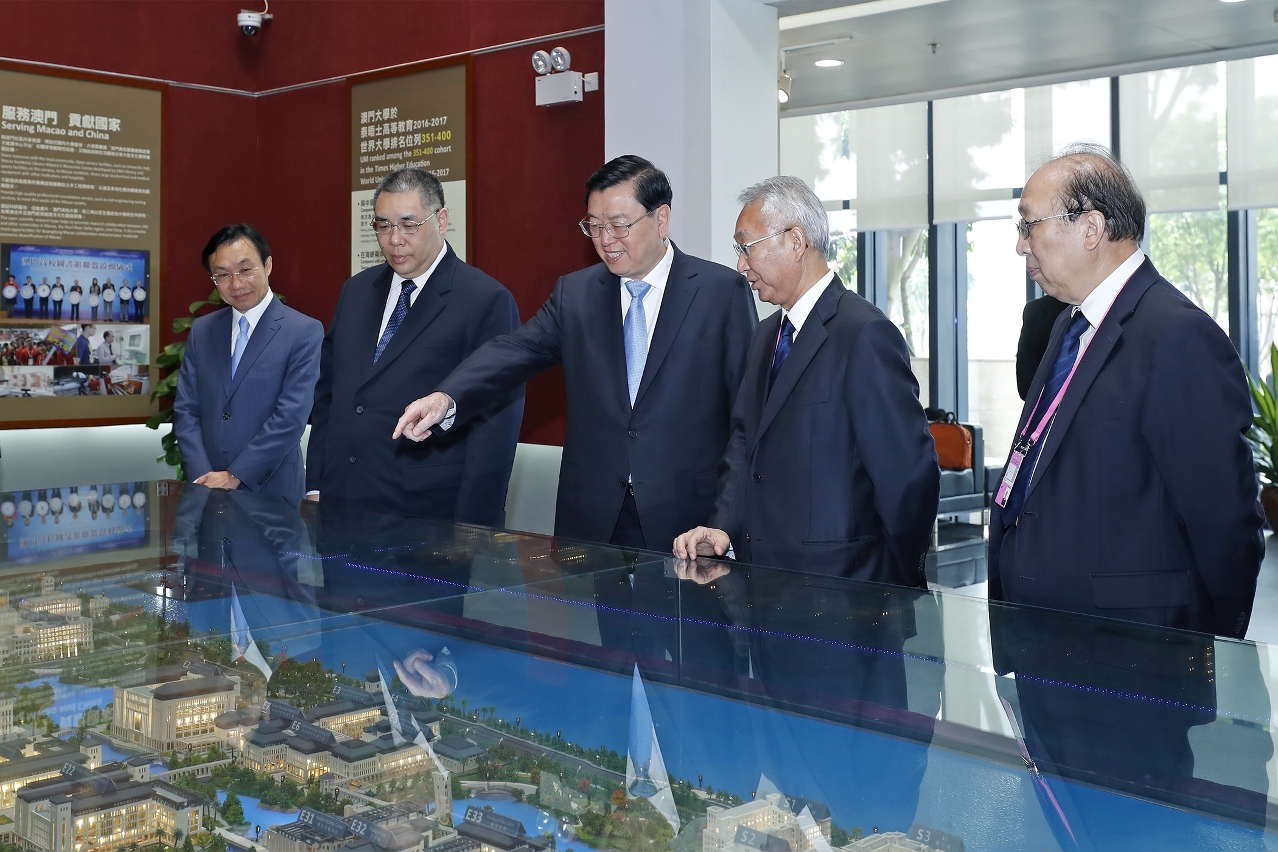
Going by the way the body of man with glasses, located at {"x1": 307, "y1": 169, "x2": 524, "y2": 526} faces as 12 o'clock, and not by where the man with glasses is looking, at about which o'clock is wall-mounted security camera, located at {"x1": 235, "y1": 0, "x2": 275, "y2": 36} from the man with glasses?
The wall-mounted security camera is roughly at 4 o'clock from the man with glasses.

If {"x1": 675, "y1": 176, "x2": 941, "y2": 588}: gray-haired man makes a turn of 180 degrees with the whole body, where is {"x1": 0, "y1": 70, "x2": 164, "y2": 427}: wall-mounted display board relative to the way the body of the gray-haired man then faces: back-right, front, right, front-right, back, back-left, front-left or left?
left

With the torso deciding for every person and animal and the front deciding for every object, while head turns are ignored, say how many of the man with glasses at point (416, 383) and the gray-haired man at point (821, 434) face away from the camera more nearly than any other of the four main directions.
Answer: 0

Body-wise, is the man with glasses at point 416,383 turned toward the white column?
no

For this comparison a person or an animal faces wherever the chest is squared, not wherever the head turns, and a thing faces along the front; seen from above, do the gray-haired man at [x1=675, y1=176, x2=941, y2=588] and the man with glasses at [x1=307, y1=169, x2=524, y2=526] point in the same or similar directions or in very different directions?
same or similar directions

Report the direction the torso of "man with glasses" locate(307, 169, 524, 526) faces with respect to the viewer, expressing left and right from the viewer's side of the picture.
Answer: facing the viewer and to the left of the viewer

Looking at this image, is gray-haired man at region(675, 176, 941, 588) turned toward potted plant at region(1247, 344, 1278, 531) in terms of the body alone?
no

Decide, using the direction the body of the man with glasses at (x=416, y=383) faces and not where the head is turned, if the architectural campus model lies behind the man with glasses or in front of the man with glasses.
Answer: in front

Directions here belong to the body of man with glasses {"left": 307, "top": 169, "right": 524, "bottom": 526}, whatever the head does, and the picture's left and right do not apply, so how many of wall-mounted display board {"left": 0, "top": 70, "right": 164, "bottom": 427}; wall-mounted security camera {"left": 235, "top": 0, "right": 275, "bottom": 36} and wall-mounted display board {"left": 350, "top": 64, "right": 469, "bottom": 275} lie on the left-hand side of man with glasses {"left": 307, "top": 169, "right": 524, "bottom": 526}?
0

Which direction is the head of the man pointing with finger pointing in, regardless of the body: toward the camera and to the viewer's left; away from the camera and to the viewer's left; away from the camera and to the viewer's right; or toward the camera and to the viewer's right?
toward the camera and to the viewer's left

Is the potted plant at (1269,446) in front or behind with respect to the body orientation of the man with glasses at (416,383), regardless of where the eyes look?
behind

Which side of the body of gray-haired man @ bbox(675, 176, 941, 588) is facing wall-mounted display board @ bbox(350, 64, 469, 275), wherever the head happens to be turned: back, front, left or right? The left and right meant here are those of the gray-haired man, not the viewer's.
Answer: right

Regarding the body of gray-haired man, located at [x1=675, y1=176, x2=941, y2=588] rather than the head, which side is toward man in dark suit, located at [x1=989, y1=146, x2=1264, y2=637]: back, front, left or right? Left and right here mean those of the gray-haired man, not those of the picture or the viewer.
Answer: left

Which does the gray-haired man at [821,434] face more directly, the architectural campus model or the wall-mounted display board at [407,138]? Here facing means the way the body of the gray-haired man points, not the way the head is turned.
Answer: the architectural campus model

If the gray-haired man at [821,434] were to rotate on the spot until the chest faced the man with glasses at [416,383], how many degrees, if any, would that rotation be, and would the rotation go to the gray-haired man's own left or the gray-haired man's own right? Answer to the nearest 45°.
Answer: approximately 90° to the gray-haired man's own right
